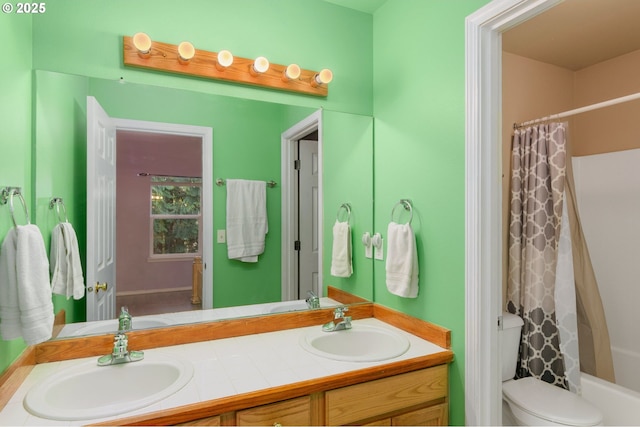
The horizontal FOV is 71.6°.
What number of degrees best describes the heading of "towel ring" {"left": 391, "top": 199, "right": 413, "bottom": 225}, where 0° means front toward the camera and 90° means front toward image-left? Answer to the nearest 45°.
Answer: approximately 45°

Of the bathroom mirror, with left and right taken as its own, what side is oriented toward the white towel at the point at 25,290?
right

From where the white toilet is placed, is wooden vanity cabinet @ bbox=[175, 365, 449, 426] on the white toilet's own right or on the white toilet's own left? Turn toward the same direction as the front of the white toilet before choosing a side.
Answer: on the white toilet's own right
